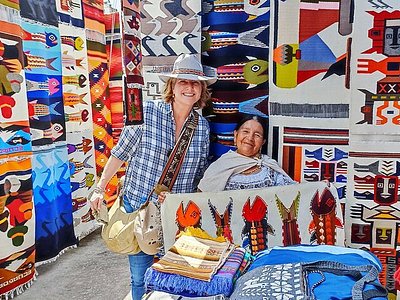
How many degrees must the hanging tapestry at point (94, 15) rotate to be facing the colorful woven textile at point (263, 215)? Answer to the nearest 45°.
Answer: approximately 45° to its right

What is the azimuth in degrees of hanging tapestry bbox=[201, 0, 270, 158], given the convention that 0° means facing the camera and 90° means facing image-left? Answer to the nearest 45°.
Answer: approximately 0°

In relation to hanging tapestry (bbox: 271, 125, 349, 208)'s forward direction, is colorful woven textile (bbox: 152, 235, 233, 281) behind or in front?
in front

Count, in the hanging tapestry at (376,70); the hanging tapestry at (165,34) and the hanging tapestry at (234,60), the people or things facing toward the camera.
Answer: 3

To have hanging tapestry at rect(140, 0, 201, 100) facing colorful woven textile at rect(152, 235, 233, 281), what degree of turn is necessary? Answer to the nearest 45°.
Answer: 0° — it already faces it

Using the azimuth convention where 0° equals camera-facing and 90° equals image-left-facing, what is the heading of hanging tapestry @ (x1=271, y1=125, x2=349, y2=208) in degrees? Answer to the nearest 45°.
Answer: approximately 0°
